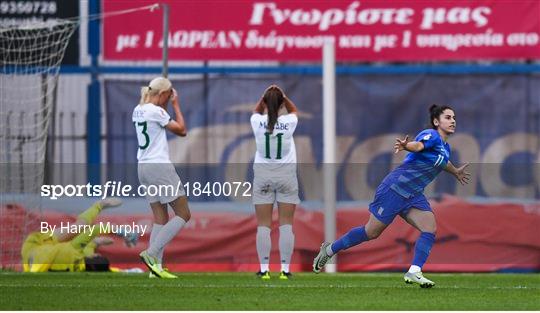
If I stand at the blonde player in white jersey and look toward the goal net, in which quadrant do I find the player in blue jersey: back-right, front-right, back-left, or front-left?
back-right

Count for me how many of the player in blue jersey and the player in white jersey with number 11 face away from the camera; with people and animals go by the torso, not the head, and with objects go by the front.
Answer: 1

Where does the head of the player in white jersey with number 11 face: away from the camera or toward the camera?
away from the camera

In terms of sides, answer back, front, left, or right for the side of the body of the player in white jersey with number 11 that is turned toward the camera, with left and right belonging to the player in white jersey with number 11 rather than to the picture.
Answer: back

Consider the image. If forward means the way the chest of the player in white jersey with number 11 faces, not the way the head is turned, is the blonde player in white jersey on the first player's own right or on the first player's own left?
on the first player's own left

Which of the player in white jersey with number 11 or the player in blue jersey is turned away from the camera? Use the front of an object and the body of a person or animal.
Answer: the player in white jersey with number 11
